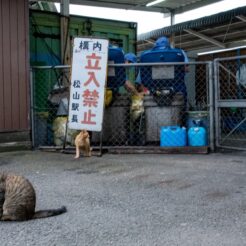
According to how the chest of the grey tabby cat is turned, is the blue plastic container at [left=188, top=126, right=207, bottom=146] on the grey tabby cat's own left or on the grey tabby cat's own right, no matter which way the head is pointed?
on the grey tabby cat's own right

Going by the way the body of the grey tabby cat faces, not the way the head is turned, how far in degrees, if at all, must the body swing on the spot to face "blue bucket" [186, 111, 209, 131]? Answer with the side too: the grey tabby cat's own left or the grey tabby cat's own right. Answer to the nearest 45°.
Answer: approximately 135° to the grey tabby cat's own right

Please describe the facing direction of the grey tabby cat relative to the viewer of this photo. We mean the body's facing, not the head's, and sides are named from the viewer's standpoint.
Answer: facing to the left of the viewer

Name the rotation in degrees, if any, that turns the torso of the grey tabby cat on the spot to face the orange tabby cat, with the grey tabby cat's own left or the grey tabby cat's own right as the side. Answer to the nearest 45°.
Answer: approximately 90° to the grey tabby cat's own right

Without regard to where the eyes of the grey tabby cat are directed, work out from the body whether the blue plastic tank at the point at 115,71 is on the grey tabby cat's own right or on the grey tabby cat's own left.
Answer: on the grey tabby cat's own right

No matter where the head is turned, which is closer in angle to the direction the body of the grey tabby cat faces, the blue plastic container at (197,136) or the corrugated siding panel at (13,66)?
the corrugated siding panel

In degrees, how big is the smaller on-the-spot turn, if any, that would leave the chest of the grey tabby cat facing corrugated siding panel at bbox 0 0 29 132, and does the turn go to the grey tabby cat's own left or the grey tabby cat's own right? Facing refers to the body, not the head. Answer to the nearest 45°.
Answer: approximately 90° to the grey tabby cat's own right

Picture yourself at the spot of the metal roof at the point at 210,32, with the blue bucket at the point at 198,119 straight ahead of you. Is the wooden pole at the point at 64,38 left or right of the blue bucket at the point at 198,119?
right

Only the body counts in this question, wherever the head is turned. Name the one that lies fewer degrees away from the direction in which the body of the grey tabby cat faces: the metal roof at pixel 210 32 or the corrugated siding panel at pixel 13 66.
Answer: the corrugated siding panel

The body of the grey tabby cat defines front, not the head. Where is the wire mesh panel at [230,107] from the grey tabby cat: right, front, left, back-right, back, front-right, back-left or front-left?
back-right

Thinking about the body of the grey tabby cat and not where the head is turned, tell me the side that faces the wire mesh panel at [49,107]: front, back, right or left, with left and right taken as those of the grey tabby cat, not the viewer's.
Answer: right
